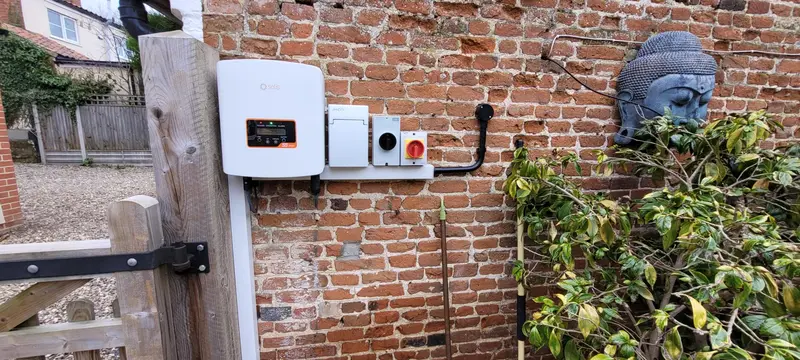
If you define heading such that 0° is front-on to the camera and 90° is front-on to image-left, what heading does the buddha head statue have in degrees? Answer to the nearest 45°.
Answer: approximately 315°

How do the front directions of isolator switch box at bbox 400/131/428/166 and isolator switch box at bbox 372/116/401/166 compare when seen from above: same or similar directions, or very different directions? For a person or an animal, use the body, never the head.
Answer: same or similar directions

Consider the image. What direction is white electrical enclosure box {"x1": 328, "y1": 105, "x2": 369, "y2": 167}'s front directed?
toward the camera

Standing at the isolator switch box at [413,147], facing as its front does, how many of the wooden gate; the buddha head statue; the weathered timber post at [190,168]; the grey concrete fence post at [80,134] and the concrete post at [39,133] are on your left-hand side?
1

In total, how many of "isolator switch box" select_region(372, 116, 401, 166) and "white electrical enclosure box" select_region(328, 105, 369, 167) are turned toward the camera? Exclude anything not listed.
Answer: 2

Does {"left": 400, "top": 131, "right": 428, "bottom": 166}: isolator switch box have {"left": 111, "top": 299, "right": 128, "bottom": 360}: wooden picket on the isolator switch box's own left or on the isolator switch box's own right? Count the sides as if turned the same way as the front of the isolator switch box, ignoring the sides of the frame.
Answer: on the isolator switch box's own right

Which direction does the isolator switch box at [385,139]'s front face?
toward the camera

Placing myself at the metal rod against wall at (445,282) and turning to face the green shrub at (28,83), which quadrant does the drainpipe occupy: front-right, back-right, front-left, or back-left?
front-left

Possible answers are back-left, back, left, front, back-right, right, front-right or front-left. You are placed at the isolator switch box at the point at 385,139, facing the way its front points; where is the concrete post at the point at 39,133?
back-right

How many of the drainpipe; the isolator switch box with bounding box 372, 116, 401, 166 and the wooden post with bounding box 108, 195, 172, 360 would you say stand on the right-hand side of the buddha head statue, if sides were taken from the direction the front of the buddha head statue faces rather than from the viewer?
3

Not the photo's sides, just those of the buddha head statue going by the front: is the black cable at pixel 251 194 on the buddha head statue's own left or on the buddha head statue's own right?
on the buddha head statue's own right

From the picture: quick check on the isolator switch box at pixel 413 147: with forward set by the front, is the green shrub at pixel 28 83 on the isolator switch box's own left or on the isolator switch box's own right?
on the isolator switch box's own right

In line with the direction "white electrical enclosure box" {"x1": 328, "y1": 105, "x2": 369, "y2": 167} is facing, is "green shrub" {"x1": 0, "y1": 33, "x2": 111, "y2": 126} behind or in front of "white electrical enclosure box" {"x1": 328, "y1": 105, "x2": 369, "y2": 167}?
behind

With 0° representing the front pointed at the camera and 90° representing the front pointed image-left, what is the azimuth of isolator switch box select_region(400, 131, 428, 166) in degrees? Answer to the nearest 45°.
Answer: approximately 0°

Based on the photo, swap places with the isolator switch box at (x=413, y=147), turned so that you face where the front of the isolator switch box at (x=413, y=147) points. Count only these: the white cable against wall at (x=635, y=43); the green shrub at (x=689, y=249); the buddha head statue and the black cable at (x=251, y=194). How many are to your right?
1

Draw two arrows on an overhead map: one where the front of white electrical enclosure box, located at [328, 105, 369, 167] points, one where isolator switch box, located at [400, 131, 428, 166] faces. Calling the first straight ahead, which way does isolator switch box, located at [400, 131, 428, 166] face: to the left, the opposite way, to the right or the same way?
the same way

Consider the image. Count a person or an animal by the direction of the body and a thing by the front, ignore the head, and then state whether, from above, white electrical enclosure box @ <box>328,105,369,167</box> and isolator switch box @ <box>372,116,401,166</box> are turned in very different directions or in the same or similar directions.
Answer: same or similar directions
